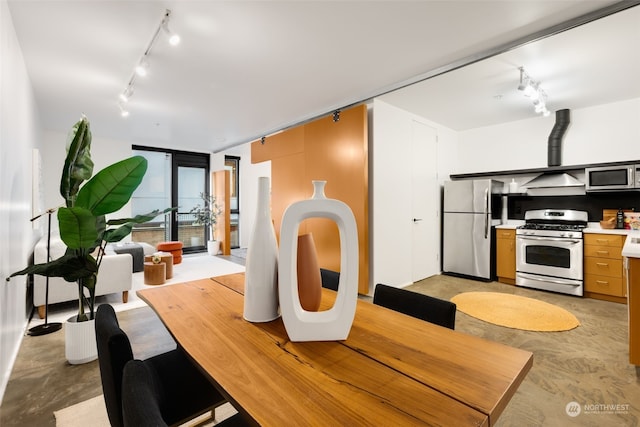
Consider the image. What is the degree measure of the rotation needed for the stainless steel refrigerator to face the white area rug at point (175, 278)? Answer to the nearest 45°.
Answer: approximately 45° to its right

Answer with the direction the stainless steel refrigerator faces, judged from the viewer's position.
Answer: facing the viewer

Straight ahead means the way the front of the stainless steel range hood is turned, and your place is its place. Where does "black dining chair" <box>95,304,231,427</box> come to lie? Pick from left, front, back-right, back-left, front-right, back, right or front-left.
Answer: front

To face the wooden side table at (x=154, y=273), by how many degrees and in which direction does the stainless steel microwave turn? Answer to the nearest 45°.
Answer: approximately 45° to its right

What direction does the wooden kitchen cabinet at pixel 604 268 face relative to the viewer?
toward the camera

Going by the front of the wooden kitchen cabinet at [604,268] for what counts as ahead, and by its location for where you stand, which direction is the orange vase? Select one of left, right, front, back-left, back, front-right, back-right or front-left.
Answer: front

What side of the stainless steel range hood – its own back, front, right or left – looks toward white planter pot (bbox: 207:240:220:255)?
right

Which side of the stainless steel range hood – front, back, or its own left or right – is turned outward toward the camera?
front

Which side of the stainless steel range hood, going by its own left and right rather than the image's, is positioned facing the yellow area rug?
front

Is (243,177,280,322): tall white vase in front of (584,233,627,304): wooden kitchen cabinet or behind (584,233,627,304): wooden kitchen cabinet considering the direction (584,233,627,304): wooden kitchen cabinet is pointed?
in front

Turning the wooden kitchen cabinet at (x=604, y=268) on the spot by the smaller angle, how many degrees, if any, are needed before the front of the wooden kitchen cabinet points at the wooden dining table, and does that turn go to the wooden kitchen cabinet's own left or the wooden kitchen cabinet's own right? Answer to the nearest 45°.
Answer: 0° — it already faces it

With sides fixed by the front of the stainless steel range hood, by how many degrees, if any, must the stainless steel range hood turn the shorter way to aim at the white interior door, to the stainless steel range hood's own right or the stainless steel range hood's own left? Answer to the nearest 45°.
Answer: approximately 45° to the stainless steel range hood's own right
